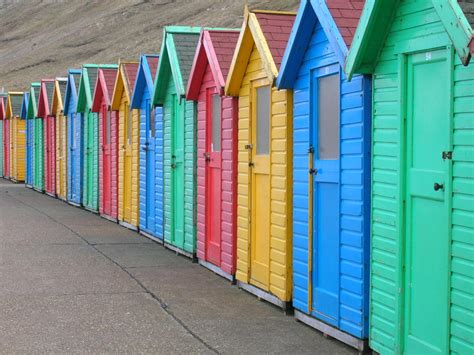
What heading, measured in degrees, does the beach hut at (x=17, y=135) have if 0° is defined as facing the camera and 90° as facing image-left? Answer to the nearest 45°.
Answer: approximately 45°

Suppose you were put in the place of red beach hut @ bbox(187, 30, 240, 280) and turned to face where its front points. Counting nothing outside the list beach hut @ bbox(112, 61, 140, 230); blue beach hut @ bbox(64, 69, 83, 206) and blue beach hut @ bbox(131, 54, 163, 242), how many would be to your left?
0

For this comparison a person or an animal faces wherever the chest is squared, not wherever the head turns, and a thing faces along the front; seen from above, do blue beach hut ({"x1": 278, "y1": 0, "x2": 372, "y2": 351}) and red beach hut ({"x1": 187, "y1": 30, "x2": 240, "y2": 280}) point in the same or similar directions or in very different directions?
same or similar directions

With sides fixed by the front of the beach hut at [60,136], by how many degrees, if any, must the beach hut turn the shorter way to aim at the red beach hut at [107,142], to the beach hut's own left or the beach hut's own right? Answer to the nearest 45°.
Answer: approximately 45° to the beach hut's own left

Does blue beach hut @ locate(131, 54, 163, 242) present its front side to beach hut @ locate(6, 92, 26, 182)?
no

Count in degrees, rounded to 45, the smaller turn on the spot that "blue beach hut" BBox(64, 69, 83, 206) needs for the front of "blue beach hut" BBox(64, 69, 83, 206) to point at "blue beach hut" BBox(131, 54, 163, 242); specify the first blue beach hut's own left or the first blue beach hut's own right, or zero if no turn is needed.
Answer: approximately 45° to the first blue beach hut's own left

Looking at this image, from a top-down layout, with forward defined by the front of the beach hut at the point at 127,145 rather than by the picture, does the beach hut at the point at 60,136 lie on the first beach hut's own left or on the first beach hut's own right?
on the first beach hut's own right

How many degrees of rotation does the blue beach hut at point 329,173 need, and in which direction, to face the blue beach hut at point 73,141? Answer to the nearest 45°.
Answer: approximately 90° to its right

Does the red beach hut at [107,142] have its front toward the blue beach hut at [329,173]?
no

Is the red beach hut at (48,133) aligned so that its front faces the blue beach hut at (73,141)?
no

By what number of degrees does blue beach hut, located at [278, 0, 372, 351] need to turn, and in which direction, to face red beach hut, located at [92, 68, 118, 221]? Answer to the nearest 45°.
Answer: approximately 90° to its right

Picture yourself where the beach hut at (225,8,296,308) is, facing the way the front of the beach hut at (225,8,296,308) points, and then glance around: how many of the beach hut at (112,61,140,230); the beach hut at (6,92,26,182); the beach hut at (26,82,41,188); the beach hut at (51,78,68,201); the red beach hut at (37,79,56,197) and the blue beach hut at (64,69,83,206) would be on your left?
0

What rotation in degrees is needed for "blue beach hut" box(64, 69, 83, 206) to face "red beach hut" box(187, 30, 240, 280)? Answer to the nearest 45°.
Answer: approximately 45° to its left

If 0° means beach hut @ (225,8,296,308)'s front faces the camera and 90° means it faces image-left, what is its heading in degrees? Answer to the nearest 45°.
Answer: approximately 45°

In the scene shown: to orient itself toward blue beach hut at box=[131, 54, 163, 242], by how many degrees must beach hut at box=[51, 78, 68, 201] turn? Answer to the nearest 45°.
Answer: approximately 45° to its left

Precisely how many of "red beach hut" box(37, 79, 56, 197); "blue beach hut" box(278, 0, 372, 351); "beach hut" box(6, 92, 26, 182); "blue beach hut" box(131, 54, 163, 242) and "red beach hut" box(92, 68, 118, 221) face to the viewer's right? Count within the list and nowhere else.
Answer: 0

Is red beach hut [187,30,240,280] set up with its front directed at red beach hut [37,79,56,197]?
no

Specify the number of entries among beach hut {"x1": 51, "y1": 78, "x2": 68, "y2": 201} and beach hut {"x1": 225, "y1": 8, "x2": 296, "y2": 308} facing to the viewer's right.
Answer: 0

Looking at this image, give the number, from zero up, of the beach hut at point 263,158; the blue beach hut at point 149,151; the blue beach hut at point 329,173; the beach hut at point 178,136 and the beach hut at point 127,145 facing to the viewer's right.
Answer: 0

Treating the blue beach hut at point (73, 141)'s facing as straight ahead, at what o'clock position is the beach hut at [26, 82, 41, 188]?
The beach hut is roughly at 4 o'clock from the blue beach hut.
